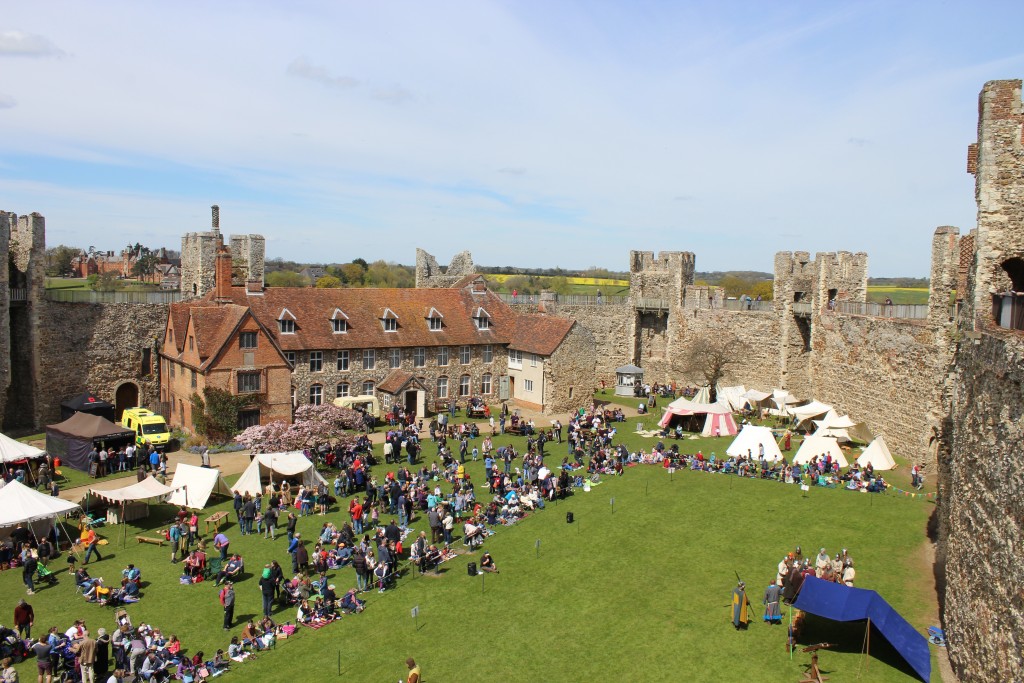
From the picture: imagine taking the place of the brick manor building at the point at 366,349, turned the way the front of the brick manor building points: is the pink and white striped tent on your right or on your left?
on your left

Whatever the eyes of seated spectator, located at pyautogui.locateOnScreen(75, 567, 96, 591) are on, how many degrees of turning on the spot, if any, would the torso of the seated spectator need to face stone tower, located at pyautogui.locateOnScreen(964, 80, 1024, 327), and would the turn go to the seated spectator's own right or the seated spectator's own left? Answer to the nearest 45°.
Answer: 0° — they already face it

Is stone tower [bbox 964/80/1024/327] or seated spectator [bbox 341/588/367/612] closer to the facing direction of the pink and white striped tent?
the seated spectator

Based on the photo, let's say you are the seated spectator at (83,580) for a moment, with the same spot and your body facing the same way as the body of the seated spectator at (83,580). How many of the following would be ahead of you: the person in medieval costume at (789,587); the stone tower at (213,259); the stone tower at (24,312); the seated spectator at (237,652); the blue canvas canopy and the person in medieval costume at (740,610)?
4

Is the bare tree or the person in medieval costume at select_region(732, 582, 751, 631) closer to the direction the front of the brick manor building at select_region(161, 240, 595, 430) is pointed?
the person in medieval costume

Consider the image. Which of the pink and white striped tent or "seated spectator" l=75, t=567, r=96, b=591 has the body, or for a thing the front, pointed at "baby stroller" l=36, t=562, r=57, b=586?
the pink and white striped tent

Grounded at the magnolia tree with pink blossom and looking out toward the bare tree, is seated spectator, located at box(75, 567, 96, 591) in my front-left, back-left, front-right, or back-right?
back-right

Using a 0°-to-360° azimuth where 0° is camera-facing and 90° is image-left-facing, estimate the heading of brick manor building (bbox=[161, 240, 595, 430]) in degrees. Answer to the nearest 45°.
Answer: approximately 0°

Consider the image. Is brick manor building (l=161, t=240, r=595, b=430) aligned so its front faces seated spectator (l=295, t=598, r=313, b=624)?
yes
